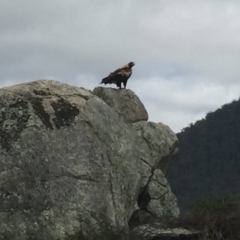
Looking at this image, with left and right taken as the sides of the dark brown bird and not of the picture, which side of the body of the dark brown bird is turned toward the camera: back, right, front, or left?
right
